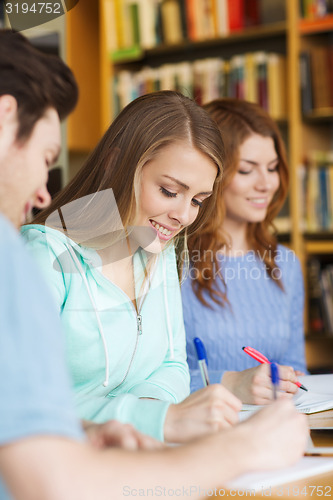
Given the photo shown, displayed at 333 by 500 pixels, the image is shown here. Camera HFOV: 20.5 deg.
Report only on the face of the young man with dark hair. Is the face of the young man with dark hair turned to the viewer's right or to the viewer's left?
to the viewer's right

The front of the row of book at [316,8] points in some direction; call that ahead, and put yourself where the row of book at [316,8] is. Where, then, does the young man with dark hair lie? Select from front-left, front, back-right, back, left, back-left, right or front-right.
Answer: front

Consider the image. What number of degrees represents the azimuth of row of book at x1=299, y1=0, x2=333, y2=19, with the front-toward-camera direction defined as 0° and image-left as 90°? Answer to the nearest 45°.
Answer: approximately 0°

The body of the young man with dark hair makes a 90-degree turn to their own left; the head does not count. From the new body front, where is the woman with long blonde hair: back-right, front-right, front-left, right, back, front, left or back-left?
front

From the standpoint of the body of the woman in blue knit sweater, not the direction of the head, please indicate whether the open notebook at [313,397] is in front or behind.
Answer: in front

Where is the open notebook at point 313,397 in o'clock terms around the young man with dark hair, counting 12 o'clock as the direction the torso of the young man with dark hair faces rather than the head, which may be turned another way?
The open notebook is roughly at 10 o'clock from the young man with dark hair.

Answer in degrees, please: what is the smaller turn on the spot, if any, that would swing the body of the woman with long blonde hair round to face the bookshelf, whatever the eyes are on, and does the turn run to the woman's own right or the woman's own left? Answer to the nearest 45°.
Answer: approximately 135° to the woman's own left

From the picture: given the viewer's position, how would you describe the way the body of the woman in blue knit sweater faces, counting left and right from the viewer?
facing the viewer and to the right of the viewer

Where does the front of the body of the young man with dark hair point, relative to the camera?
to the viewer's right

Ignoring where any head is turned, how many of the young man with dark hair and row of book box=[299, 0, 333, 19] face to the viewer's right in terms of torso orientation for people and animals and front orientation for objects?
1

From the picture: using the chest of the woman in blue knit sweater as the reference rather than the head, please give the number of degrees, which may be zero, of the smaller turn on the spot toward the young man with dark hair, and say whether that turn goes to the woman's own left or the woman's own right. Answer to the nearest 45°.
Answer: approximately 45° to the woman's own right

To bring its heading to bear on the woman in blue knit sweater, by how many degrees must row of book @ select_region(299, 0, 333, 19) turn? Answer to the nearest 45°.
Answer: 0° — it already faces them
